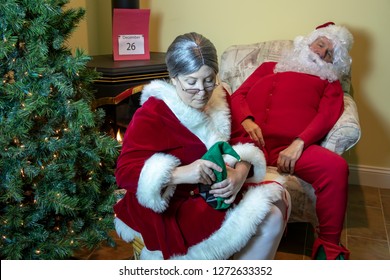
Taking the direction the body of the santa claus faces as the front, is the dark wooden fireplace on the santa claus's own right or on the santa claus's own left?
on the santa claus's own right

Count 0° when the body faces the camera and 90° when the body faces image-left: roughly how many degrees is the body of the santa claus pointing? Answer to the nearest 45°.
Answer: approximately 45°
